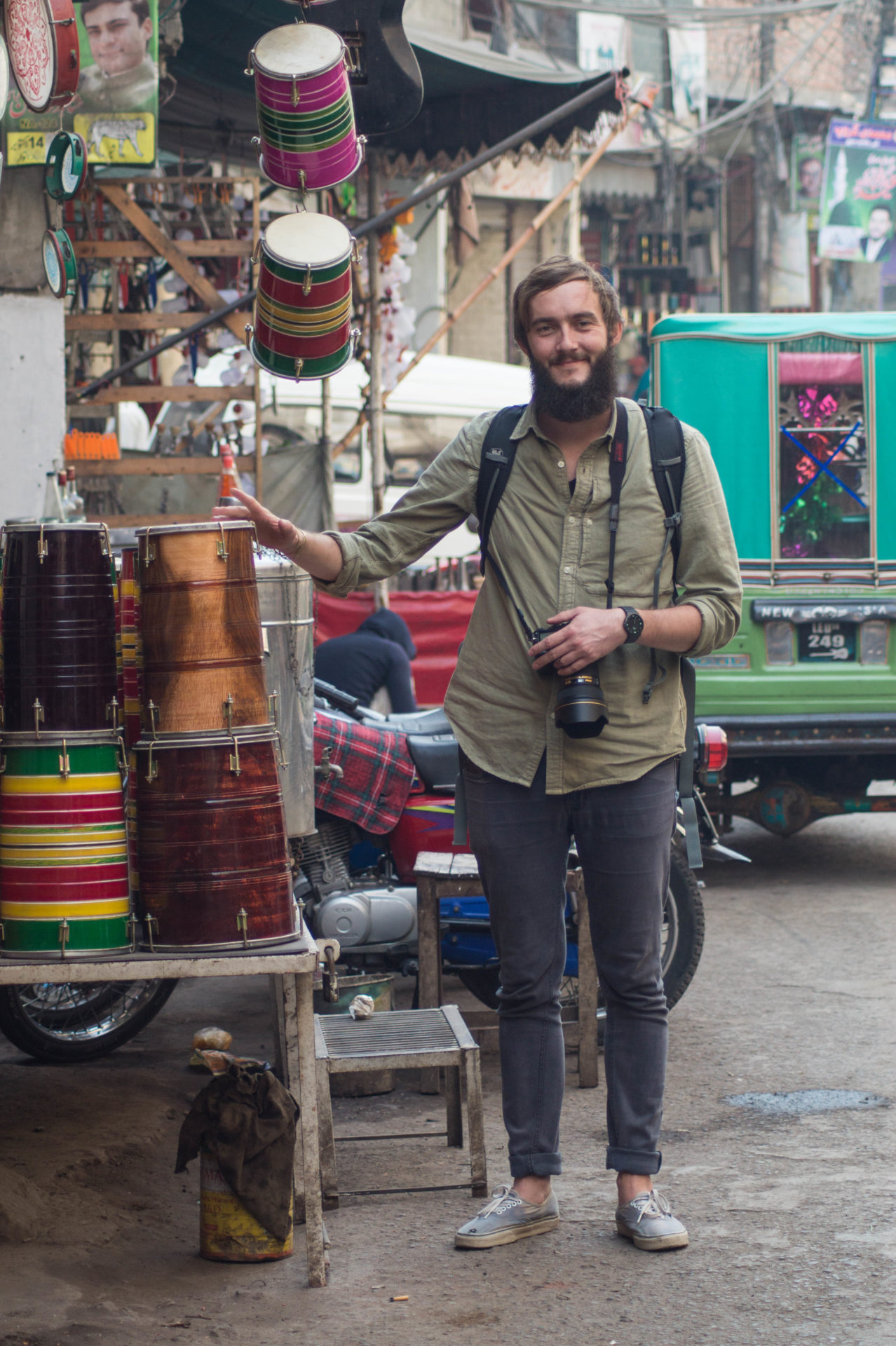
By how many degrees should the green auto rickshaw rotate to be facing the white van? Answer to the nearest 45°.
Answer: approximately 45° to its left

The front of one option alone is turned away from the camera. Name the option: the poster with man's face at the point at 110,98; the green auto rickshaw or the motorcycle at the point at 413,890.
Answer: the green auto rickshaw

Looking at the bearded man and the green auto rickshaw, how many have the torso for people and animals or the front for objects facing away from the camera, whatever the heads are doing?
1

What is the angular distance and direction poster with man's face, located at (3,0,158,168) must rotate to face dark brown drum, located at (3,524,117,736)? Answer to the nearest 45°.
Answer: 0° — it already faces it

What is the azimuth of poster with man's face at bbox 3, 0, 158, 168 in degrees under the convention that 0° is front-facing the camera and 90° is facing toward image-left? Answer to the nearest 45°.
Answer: approximately 0°

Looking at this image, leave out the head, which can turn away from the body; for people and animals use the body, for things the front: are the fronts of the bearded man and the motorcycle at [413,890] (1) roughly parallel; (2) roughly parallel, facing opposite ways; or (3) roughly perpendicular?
roughly perpendicular

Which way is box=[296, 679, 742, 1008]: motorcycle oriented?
to the viewer's left

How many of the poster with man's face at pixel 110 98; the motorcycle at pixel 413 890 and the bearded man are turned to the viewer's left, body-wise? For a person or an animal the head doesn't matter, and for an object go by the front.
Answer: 1

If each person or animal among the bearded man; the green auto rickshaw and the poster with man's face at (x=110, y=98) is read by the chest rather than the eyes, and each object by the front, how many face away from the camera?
1

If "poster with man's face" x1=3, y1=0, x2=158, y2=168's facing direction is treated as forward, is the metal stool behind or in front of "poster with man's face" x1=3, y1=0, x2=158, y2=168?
in front

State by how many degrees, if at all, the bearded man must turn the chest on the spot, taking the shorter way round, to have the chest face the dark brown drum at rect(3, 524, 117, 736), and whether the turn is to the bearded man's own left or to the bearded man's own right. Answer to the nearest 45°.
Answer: approximately 90° to the bearded man's own right

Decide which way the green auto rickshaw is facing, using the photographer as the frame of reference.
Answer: facing away from the viewer

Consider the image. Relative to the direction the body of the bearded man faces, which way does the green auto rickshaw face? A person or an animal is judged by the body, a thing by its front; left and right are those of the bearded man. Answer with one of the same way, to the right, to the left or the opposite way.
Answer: the opposite way

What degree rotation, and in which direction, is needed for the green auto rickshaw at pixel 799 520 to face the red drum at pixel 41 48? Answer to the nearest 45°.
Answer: approximately 135° to its left

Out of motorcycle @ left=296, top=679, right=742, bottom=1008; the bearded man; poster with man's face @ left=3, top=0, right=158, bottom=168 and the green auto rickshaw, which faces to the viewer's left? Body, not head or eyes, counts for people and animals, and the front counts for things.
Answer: the motorcycle
